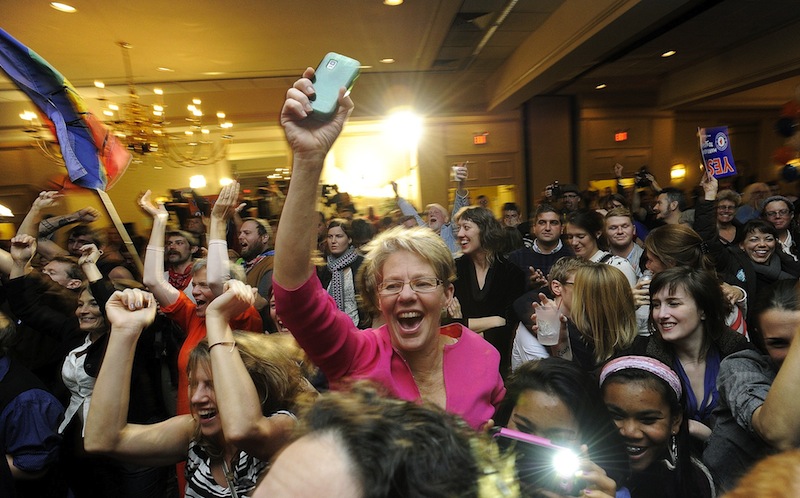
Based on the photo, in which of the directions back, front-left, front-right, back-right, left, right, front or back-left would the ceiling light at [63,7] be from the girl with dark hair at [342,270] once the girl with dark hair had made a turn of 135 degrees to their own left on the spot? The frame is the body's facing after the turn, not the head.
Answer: back-left

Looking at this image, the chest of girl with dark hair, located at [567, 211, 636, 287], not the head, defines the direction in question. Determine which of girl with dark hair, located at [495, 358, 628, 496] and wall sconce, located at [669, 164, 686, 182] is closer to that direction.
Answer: the girl with dark hair

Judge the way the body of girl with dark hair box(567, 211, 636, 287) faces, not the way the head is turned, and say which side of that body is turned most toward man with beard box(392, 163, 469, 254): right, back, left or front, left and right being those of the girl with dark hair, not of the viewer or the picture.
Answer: right

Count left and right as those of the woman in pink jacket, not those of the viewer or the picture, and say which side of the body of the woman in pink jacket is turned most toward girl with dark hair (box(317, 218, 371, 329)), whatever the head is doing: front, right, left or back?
back

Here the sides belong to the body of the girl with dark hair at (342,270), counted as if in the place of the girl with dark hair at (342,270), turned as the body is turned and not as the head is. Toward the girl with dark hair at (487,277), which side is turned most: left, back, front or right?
left

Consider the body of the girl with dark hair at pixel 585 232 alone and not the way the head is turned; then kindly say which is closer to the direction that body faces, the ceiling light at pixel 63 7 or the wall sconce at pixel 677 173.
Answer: the ceiling light
